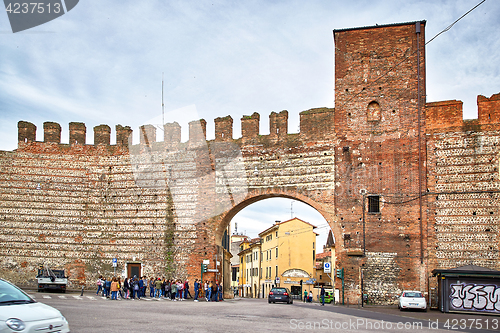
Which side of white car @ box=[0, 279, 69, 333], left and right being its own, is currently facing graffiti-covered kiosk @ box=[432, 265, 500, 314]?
left

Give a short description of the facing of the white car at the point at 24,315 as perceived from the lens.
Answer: facing the viewer and to the right of the viewer

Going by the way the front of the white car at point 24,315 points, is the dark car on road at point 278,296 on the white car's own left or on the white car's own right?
on the white car's own left
